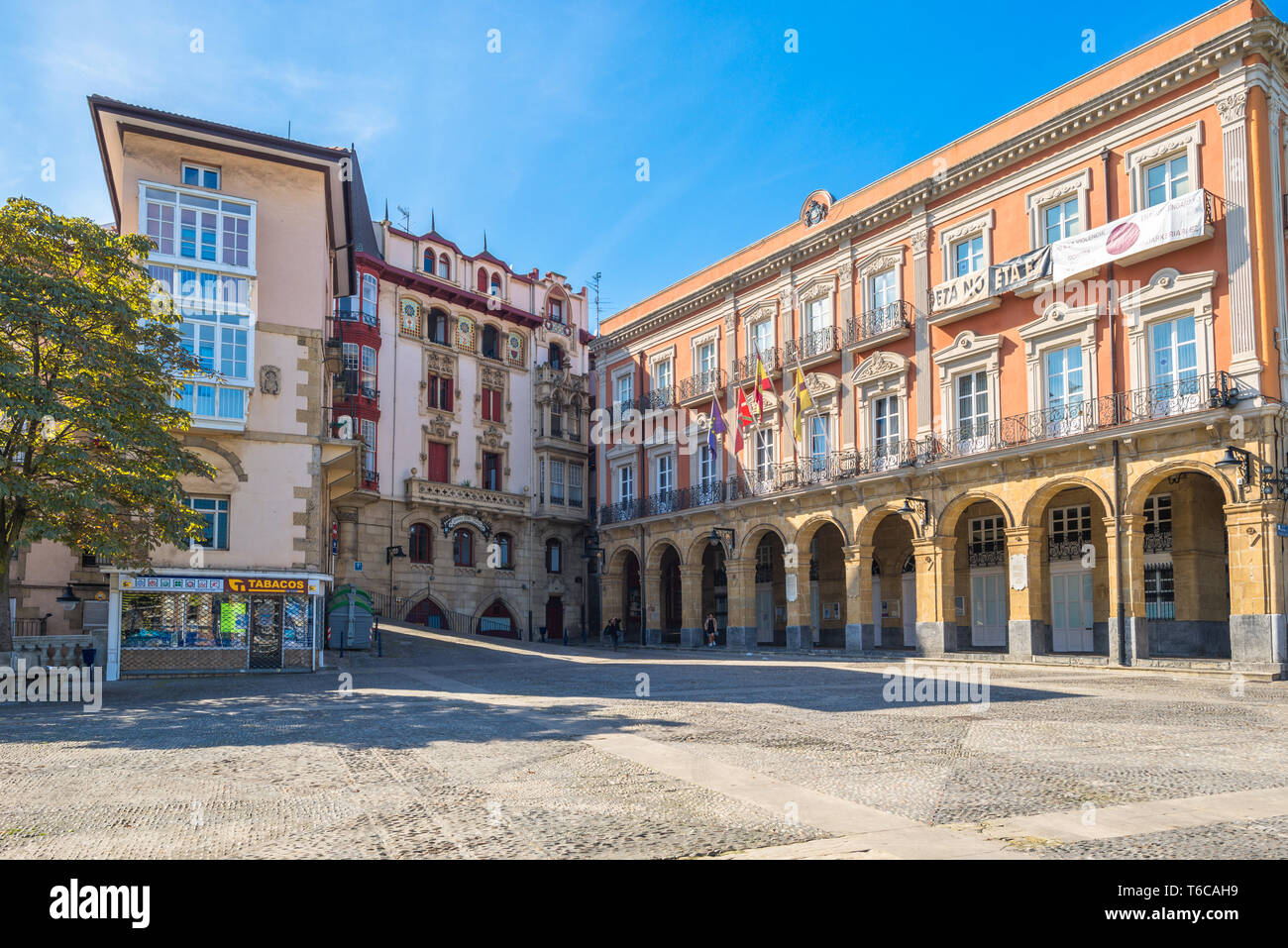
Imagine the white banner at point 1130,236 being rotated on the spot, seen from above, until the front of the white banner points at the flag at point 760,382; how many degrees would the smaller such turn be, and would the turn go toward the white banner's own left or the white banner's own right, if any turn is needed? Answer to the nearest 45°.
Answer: approximately 90° to the white banner's own right

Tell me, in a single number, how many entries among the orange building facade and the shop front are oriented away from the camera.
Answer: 0

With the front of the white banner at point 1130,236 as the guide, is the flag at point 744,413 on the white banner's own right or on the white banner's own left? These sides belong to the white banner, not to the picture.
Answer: on the white banner's own right

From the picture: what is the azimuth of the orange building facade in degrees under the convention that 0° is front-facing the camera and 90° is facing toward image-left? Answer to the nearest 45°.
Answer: approximately 45°

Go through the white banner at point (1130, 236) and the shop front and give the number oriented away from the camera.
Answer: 0

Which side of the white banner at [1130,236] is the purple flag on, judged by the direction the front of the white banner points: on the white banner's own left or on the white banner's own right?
on the white banner's own right

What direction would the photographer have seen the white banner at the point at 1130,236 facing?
facing the viewer and to the left of the viewer

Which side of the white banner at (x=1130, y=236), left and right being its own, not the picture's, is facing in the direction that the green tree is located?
front

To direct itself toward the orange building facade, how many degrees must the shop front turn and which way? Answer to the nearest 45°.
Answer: approximately 90° to its left

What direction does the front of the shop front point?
toward the camera

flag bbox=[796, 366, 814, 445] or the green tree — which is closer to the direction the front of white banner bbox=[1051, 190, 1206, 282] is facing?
the green tree

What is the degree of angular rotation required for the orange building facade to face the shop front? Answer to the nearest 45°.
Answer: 0° — it already faces it

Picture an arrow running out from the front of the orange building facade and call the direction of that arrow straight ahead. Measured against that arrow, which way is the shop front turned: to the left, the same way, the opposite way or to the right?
to the left

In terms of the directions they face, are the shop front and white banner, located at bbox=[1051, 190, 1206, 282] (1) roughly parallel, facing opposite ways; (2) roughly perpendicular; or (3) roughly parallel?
roughly perpendicular
